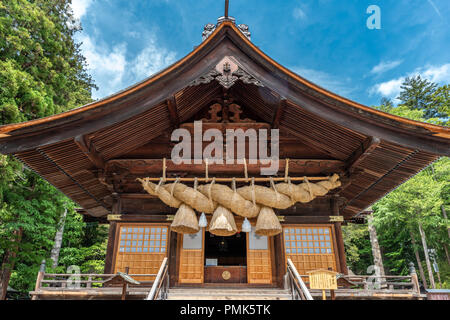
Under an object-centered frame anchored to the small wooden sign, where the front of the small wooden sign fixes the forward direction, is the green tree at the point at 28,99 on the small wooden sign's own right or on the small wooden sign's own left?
on the small wooden sign's own right

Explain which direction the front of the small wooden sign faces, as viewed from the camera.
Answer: facing the viewer

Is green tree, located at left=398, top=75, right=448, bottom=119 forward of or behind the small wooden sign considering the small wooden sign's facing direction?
behind
